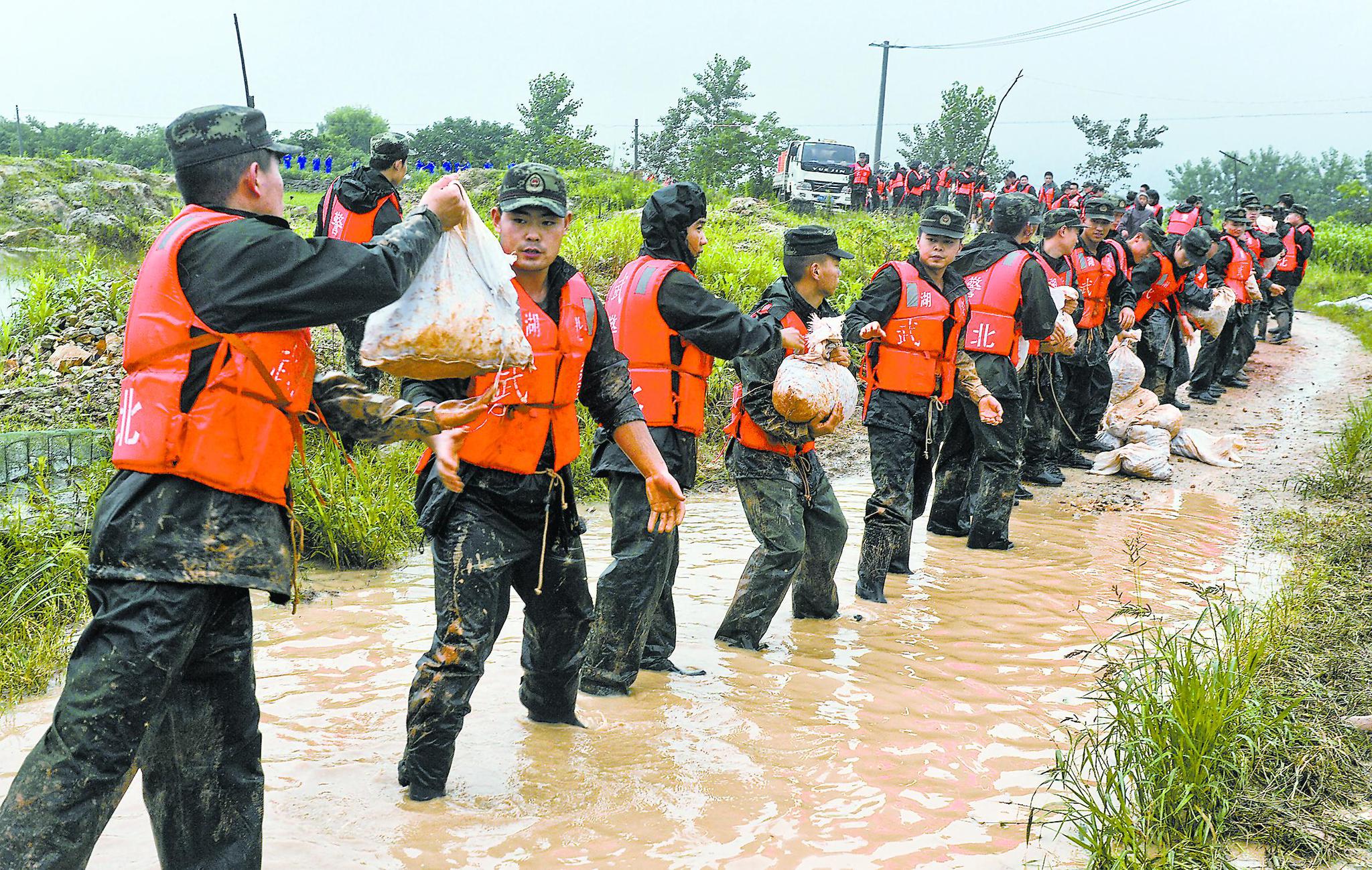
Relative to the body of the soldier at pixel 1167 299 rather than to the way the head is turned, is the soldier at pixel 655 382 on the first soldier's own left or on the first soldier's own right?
on the first soldier's own right

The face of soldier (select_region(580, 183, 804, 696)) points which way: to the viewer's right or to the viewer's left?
to the viewer's right

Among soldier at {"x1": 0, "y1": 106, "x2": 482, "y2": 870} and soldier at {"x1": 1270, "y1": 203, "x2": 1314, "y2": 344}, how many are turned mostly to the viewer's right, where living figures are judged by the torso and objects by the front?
1

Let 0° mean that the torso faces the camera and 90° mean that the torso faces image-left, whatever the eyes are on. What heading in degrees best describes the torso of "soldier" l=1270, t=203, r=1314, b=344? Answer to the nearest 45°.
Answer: approximately 90°

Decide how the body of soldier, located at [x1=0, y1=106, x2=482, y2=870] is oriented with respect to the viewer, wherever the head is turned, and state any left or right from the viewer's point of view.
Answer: facing to the right of the viewer

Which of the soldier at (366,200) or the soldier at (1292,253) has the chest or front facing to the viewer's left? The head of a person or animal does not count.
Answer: the soldier at (1292,253)

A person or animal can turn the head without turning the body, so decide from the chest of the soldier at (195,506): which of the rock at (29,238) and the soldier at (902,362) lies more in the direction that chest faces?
the soldier
